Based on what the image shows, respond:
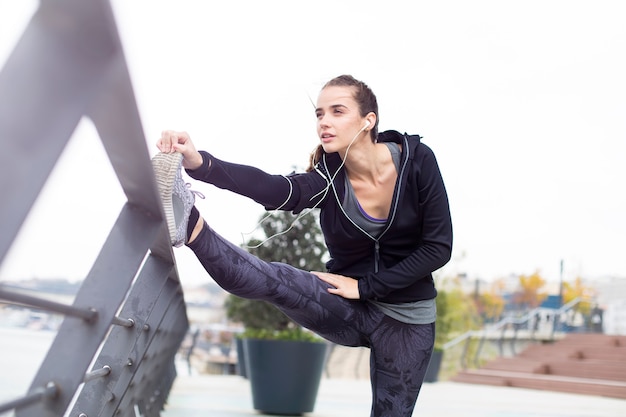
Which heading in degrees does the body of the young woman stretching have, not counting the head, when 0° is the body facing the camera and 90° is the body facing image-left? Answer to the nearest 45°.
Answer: approximately 45°

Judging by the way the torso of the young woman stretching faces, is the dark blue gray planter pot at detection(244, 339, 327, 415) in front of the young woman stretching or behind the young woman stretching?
behind

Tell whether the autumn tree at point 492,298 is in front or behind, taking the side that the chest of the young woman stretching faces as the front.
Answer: behind

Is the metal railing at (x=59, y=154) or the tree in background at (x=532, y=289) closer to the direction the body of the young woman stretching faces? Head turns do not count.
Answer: the metal railing

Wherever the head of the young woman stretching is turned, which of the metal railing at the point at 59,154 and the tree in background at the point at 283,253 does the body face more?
the metal railing

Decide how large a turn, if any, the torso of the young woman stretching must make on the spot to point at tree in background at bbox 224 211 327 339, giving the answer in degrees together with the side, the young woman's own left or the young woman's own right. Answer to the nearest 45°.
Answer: approximately 135° to the young woman's own right

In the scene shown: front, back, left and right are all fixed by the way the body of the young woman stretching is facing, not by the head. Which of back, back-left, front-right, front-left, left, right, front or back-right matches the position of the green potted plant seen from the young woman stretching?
back-right

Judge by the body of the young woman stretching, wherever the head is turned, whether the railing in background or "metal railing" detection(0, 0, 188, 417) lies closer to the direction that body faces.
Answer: the metal railing
